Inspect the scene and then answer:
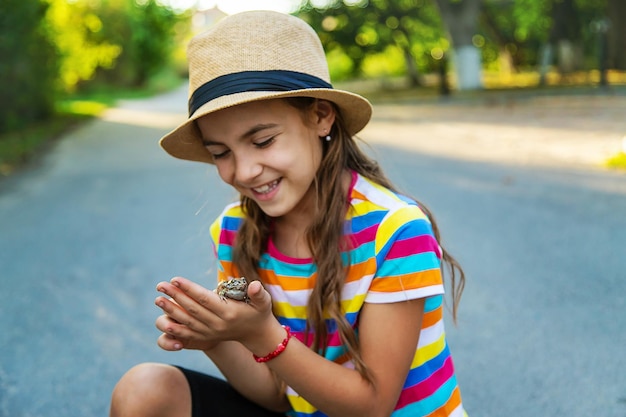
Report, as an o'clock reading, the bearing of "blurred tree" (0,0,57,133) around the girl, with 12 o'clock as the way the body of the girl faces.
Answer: The blurred tree is roughly at 4 o'clock from the girl.

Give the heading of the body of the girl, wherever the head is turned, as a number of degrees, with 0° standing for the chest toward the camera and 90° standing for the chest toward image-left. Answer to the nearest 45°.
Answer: approximately 45°

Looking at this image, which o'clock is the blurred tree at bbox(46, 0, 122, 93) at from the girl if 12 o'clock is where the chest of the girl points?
The blurred tree is roughly at 4 o'clock from the girl.
